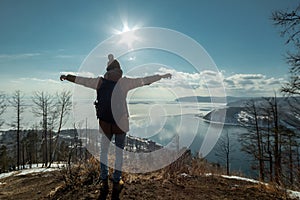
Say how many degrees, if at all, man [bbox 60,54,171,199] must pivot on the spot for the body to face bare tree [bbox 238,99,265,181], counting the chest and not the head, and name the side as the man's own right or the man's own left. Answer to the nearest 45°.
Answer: approximately 45° to the man's own right

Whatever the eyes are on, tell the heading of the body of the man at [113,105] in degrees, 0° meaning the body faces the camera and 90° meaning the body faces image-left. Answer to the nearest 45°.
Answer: approximately 180°
